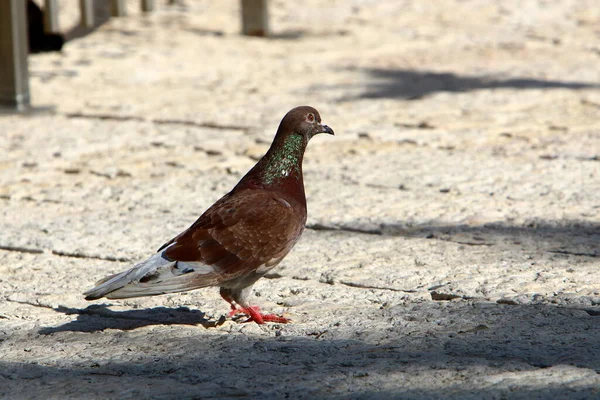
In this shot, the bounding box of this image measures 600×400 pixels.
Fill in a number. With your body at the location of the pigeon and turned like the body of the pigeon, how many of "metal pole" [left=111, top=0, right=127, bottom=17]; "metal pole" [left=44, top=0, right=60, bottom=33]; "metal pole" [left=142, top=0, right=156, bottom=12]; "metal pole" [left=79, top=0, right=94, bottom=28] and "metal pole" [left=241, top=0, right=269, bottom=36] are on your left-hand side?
5

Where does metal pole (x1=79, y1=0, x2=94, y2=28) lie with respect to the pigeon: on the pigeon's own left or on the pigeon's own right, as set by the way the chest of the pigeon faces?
on the pigeon's own left

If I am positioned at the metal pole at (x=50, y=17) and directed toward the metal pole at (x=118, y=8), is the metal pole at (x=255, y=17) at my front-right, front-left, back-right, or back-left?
front-right

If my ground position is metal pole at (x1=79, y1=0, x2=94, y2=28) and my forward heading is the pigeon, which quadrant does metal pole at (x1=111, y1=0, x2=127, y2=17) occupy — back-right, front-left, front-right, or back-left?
back-left

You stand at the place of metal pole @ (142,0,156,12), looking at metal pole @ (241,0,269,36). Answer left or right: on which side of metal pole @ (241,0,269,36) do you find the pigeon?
right

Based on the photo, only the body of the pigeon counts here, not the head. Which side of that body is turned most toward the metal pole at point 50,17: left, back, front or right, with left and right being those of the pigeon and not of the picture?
left

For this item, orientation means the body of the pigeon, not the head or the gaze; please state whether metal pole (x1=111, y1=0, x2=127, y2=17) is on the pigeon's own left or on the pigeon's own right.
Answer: on the pigeon's own left

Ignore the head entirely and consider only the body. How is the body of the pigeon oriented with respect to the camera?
to the viewer's right

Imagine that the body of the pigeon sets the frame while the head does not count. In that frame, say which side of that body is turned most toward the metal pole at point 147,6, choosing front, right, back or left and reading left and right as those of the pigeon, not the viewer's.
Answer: left

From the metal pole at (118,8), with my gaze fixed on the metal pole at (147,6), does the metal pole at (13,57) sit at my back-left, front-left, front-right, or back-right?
back-right
